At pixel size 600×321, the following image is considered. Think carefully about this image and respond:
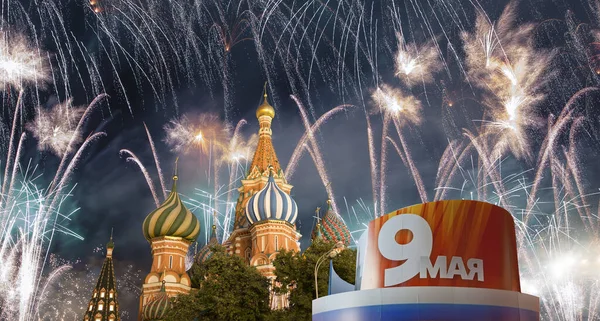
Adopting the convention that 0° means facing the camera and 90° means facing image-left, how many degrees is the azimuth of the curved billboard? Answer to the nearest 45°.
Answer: approximately 0°

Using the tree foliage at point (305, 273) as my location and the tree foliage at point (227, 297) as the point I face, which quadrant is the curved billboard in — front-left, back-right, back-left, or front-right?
back-left

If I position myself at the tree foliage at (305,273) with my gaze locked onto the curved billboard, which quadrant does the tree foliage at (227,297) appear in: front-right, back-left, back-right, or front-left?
back-right

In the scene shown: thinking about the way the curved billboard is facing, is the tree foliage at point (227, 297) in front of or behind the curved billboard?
behind

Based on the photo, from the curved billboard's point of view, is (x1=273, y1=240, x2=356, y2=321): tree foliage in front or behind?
behind
